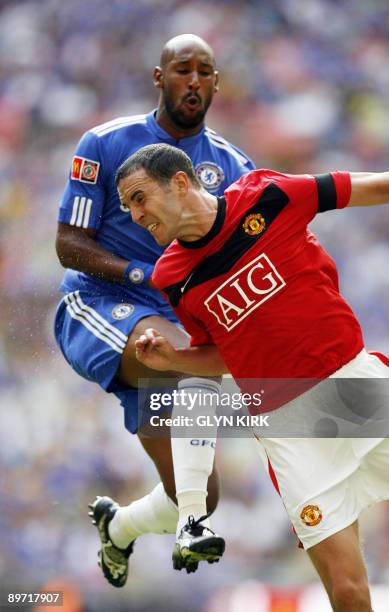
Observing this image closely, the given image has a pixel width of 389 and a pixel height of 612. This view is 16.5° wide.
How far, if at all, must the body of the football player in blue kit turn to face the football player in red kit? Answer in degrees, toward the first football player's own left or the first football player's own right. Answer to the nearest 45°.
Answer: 0° — they already face them

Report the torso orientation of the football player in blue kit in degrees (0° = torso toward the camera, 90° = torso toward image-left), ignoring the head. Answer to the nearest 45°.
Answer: approximately 315°
